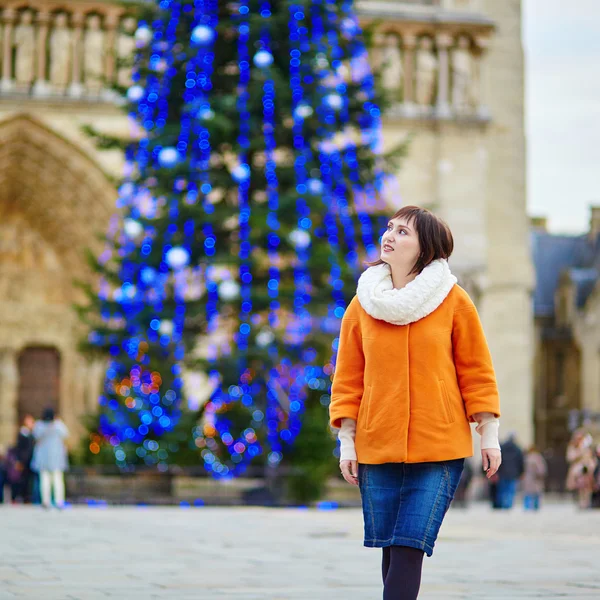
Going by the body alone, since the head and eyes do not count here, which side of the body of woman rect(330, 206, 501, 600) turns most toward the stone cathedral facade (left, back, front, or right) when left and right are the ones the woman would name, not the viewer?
back

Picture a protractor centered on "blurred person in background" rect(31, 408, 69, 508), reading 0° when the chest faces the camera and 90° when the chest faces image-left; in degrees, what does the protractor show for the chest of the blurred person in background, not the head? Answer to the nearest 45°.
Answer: approximately 180°

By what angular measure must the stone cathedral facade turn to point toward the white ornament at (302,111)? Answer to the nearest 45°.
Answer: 0° — it already faces it

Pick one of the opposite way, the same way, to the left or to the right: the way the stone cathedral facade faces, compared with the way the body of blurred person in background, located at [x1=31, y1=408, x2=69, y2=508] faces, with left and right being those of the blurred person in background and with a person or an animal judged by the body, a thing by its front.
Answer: the opposite way

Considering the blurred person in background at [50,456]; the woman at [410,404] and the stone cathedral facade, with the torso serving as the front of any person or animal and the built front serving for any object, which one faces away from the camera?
the blurred person in background

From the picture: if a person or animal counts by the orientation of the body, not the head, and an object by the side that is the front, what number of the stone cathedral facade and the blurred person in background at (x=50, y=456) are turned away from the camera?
1

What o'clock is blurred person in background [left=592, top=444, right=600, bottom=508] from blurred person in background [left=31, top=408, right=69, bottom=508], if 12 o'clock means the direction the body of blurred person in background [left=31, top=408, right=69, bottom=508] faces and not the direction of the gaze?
blurred person in background [left=592, top=444, right=600, bottom=508] is roughly at 2 o'clock from blurred person in background [left=31, top=408, right=69, bottom=508].

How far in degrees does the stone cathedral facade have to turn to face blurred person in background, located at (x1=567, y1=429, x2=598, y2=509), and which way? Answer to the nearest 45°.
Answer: approximately 45° to its left

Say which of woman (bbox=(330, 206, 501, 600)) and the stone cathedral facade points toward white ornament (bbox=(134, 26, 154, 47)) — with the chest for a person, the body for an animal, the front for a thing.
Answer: the stone cathedral facade

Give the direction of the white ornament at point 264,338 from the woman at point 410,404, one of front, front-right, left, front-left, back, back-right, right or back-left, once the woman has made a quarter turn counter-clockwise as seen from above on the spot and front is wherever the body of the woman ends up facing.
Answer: left

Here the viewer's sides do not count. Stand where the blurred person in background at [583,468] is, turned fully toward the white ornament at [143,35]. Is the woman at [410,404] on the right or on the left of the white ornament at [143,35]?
left
